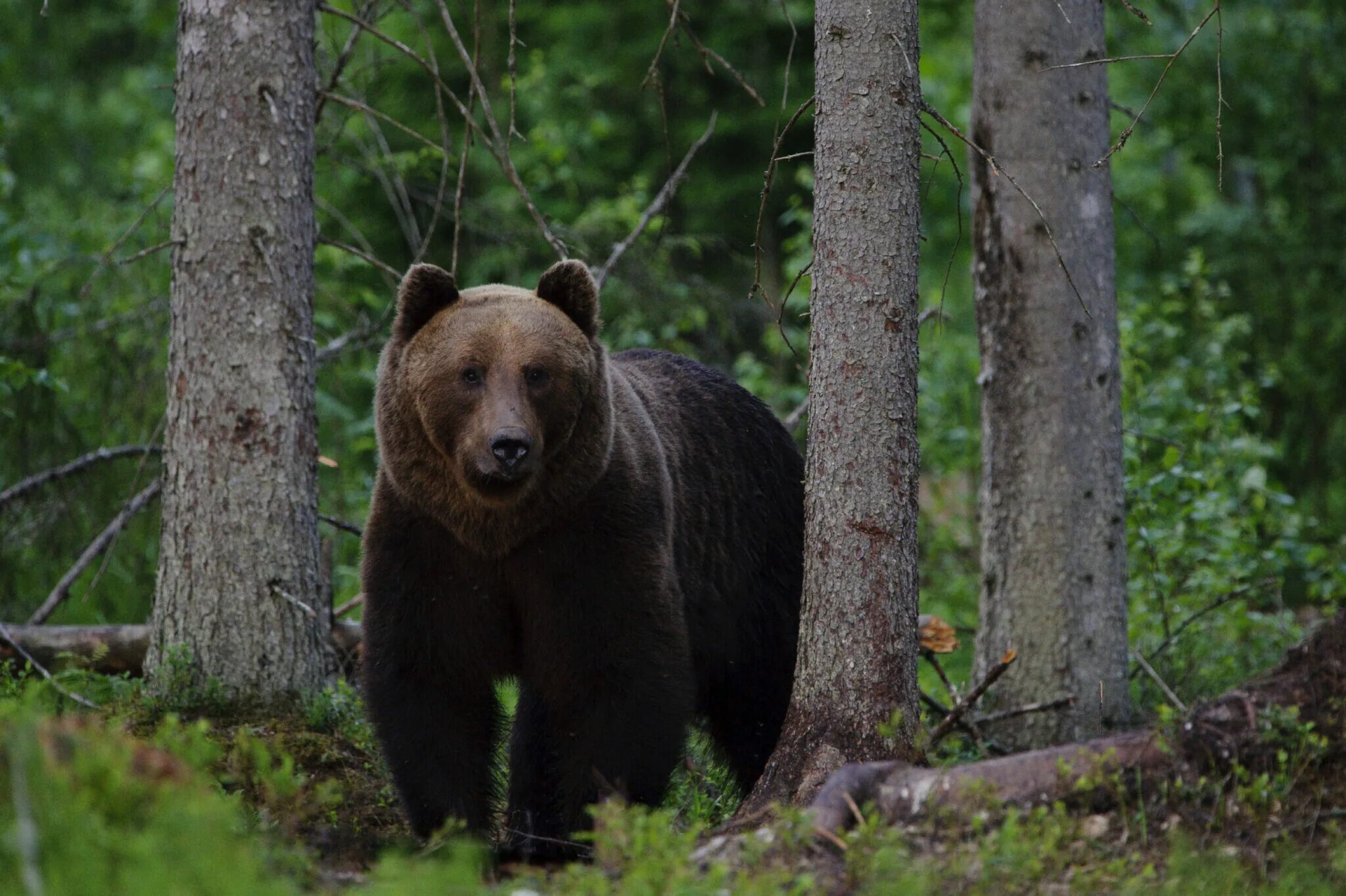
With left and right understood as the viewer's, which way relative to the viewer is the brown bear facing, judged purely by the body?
facing the viewer and to the left of the viewer

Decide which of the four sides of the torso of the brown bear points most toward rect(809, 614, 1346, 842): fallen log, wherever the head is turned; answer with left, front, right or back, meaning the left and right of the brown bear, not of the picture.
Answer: left

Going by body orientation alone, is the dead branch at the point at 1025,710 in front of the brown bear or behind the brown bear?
behind

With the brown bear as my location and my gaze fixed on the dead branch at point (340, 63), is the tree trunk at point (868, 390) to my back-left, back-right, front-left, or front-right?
back-right

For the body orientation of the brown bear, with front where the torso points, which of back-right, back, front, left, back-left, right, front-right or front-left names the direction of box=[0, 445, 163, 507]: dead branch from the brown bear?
right

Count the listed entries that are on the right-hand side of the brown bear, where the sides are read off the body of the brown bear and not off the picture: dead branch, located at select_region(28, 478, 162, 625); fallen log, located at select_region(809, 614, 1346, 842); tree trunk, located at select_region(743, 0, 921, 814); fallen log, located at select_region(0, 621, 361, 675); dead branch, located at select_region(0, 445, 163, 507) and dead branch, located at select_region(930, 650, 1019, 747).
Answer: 3

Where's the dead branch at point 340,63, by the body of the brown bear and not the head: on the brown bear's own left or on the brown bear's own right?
on the brown bear's own right

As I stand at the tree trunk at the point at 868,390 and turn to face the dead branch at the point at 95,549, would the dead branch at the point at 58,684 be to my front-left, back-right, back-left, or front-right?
front-left

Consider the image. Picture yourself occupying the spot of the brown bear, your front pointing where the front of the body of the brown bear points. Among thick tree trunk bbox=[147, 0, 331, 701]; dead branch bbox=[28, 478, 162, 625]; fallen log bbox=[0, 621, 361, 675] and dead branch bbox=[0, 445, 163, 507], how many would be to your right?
4

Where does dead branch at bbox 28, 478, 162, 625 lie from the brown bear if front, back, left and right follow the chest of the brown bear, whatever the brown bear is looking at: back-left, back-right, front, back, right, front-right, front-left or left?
right
